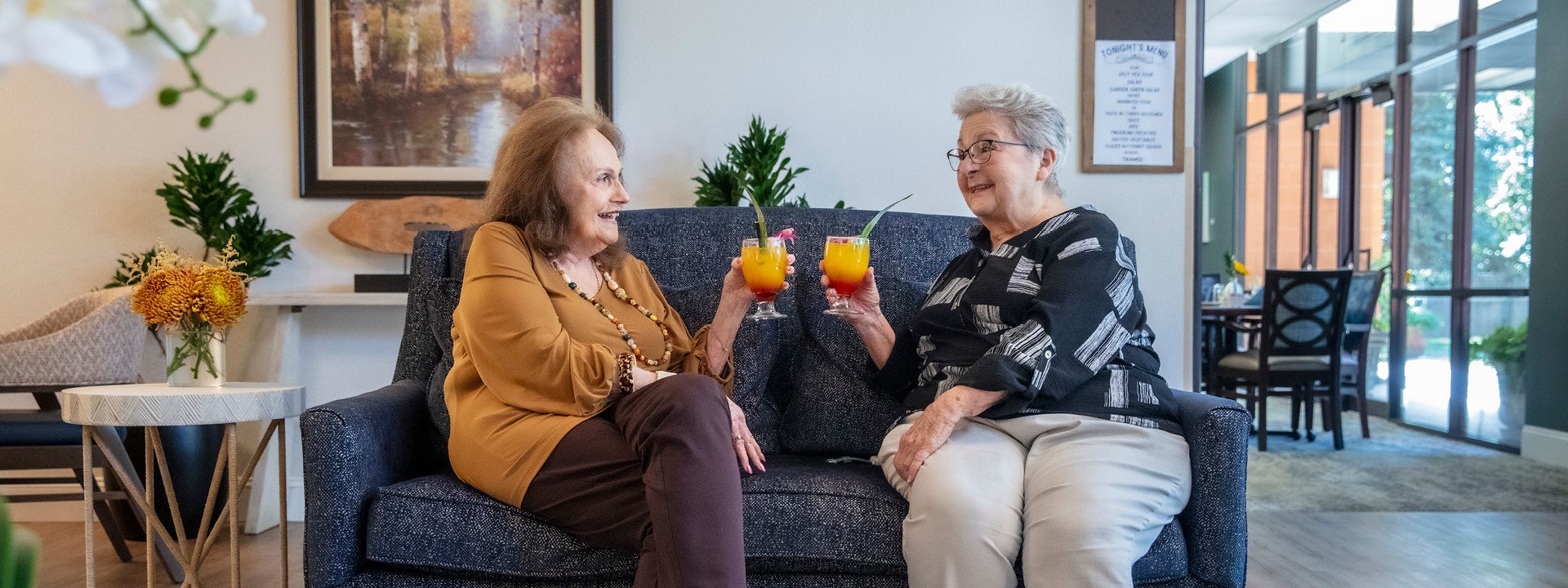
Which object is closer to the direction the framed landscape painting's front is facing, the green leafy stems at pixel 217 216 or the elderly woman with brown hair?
the elderly woman with brown hair

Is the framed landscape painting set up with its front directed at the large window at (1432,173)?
no

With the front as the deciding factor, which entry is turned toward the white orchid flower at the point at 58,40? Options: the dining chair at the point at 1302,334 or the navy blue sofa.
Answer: the navy blue sofa

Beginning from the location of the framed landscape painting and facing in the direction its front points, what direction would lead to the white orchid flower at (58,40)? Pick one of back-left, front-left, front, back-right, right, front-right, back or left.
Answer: front

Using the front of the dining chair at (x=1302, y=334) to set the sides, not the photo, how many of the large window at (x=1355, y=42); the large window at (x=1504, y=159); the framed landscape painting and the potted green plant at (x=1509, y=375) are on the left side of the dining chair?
1

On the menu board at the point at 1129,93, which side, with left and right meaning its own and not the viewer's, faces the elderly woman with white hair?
front

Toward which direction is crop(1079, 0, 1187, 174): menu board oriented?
toward the camera

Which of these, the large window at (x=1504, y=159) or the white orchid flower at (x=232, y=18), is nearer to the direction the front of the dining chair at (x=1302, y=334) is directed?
the large window

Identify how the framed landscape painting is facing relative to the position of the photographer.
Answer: facing the viewer

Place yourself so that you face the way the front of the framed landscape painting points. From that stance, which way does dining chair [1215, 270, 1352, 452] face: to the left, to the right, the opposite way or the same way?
the opposite way

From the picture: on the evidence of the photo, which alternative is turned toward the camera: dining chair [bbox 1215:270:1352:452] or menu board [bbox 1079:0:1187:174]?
the menu board

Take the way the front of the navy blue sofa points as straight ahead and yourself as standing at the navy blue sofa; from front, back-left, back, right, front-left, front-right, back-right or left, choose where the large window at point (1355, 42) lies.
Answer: back-left

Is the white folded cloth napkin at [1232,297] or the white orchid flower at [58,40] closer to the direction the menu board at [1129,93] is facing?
the white orchid flower

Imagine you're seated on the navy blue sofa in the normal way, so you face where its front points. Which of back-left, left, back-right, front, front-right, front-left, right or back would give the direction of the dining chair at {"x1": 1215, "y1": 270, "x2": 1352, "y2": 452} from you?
back-left

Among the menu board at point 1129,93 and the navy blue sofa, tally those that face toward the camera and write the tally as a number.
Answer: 2

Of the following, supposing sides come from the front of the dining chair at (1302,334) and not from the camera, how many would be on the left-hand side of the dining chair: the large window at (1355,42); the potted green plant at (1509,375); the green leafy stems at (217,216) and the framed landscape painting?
2

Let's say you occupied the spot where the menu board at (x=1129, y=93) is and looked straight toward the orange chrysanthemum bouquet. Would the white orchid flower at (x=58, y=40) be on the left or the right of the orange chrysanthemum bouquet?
left

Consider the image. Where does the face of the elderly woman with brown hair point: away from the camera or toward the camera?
toward the camera

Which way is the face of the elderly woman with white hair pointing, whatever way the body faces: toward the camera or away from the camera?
toward the camera

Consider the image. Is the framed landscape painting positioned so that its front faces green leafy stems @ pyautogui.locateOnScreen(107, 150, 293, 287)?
no

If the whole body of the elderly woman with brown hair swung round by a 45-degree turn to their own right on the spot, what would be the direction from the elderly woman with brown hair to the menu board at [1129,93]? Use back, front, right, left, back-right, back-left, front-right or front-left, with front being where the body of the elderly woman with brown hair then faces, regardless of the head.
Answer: back-left
